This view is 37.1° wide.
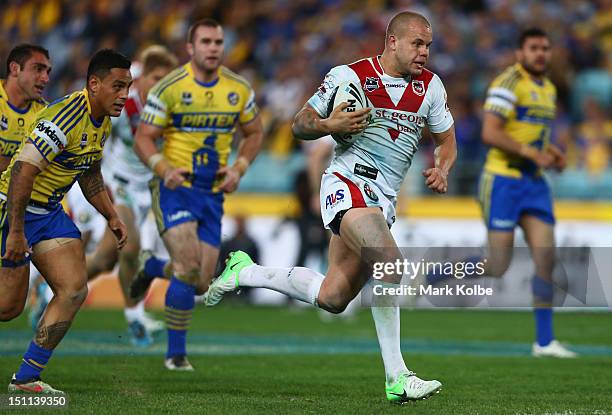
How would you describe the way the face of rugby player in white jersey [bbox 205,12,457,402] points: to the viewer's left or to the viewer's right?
to the viewer's right

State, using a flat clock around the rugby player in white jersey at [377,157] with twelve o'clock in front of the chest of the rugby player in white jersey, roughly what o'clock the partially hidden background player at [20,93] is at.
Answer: The partially hidden background player is roughly at 5 o'clock from the rugby player in white jersey.

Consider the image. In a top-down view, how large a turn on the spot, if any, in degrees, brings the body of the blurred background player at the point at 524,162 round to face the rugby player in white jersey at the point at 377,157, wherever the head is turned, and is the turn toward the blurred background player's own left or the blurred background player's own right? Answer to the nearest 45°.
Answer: approximately 45° to the blurred background player's own right

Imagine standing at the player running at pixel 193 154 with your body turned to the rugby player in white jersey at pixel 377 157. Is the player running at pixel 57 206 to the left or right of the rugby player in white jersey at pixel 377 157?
right

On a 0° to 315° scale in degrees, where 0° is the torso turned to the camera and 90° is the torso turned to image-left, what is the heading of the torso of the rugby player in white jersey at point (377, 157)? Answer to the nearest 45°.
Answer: approximately 315°

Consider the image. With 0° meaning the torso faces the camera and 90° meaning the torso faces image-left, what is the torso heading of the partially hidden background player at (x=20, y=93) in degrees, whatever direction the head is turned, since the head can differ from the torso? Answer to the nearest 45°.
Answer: approximately 315°

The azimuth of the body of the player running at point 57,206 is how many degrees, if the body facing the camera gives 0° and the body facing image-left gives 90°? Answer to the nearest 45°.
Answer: approximately 315°

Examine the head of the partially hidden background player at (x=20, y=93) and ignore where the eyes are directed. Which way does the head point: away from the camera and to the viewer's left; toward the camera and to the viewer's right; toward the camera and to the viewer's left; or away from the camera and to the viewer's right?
toward the camera and to the viewer's right

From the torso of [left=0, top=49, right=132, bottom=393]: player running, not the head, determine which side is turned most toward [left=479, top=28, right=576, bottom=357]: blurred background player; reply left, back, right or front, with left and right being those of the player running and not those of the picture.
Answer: left

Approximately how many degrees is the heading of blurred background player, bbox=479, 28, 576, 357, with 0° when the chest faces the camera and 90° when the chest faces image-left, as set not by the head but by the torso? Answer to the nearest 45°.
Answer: approximately 315°
